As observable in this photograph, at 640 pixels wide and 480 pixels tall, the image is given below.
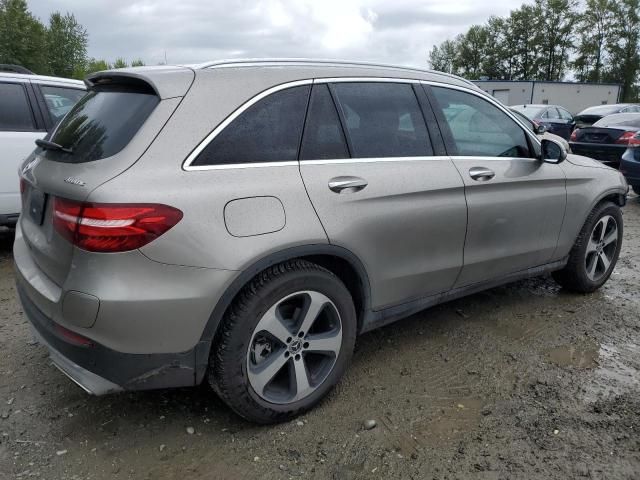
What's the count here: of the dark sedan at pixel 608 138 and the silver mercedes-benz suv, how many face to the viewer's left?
0

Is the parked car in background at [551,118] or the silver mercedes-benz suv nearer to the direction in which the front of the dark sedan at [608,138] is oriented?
the parked car in background

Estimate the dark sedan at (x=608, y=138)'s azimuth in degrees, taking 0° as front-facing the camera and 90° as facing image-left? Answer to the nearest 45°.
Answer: approximately 225°

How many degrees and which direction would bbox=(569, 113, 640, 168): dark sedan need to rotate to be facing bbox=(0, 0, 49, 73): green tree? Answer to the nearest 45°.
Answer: approximately 90° to its left

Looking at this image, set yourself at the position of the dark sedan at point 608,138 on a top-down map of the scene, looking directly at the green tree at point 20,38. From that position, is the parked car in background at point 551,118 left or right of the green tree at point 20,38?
right

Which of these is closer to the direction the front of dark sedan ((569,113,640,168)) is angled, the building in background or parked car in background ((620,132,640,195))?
the building in background

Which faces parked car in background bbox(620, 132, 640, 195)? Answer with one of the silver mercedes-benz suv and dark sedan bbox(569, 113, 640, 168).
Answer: the silver mercedes-benz suv

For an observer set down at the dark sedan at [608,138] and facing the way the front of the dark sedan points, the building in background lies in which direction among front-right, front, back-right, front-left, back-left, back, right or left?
front-left

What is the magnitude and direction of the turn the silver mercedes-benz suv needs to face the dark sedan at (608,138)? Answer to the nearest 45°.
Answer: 0° — it already faces it

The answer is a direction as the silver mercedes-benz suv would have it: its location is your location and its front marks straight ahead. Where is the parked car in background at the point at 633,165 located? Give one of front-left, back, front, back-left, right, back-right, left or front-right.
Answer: front
